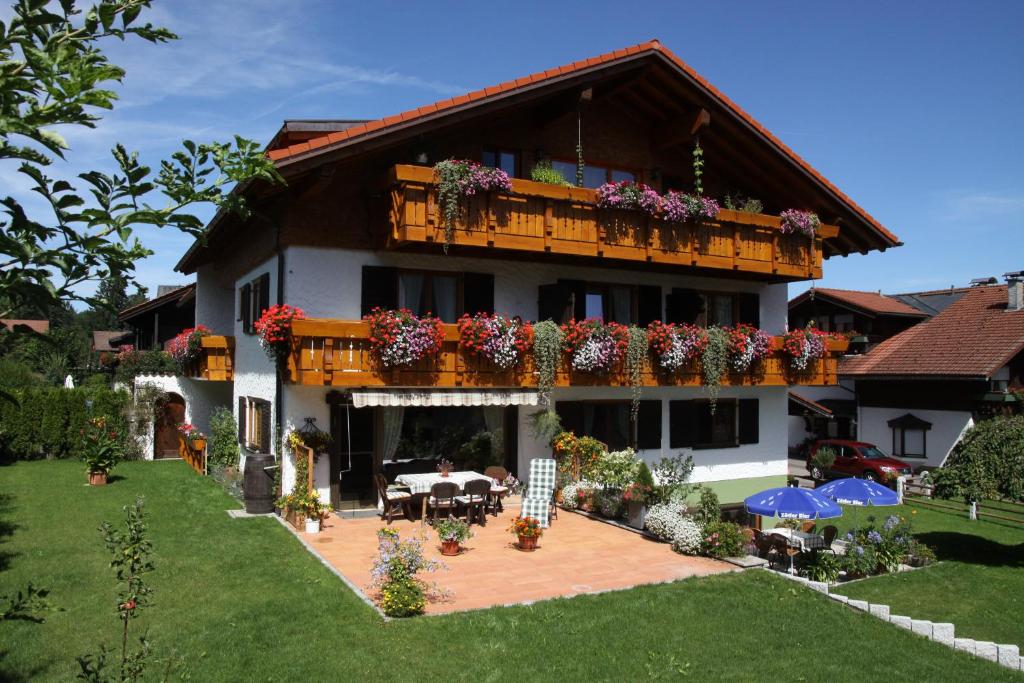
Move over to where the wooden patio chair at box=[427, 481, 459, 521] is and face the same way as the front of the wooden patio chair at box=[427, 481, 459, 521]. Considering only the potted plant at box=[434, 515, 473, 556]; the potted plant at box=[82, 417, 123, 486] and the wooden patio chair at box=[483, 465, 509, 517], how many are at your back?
1

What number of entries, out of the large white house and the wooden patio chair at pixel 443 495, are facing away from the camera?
1

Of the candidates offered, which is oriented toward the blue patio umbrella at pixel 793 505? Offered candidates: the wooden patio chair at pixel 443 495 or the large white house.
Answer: the large white house

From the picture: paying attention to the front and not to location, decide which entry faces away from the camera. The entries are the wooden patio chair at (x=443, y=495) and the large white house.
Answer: the wooden patio chair

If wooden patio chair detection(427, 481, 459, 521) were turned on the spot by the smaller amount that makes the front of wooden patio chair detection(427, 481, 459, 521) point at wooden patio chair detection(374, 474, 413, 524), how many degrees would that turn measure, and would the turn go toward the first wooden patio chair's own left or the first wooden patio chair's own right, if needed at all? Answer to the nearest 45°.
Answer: approximately 45° to the first wooden patio chair's own left

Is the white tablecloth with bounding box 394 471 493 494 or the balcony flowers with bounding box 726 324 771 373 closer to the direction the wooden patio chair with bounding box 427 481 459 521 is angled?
the white tablecloth

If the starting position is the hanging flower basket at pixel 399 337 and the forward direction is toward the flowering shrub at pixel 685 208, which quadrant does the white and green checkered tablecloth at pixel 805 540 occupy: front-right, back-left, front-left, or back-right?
front-right

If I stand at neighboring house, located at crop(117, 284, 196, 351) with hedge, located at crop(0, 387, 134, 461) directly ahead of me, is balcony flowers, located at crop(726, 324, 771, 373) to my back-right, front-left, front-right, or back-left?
front-left

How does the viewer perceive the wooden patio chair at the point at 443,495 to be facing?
facing away from the viewer

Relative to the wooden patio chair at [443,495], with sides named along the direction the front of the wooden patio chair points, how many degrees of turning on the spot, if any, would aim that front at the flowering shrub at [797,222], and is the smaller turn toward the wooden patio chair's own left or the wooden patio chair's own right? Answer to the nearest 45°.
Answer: approximately 45° to the wooden patio chair's own right

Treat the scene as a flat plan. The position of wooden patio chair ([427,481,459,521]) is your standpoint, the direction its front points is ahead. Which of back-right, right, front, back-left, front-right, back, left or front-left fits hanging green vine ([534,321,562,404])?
front-right

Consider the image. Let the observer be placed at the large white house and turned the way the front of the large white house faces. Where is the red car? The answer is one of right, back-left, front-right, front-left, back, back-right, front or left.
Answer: left

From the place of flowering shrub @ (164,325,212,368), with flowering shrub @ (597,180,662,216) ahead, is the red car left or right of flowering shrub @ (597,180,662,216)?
left
